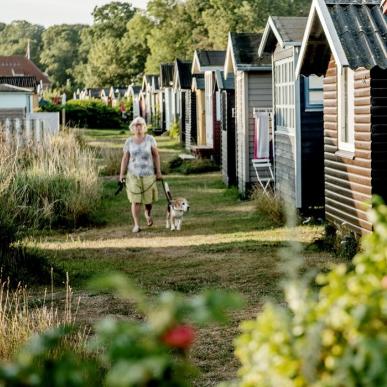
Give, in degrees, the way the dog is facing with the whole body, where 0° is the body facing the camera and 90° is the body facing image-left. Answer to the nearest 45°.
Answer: approximately 315°

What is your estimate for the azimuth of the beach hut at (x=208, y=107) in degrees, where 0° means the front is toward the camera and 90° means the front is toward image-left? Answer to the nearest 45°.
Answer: approximately 45°

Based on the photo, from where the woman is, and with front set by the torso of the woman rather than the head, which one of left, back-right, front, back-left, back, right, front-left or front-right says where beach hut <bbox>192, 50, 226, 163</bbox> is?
back

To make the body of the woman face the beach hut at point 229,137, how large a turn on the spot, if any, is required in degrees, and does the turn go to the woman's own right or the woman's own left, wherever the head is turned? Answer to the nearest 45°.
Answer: approximately 180°

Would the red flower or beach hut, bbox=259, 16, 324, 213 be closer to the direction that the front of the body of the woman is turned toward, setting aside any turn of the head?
the red flower

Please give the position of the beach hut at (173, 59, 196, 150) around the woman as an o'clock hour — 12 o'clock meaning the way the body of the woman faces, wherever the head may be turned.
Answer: The beach hut is roughly at 6 o'clock from the woman.
